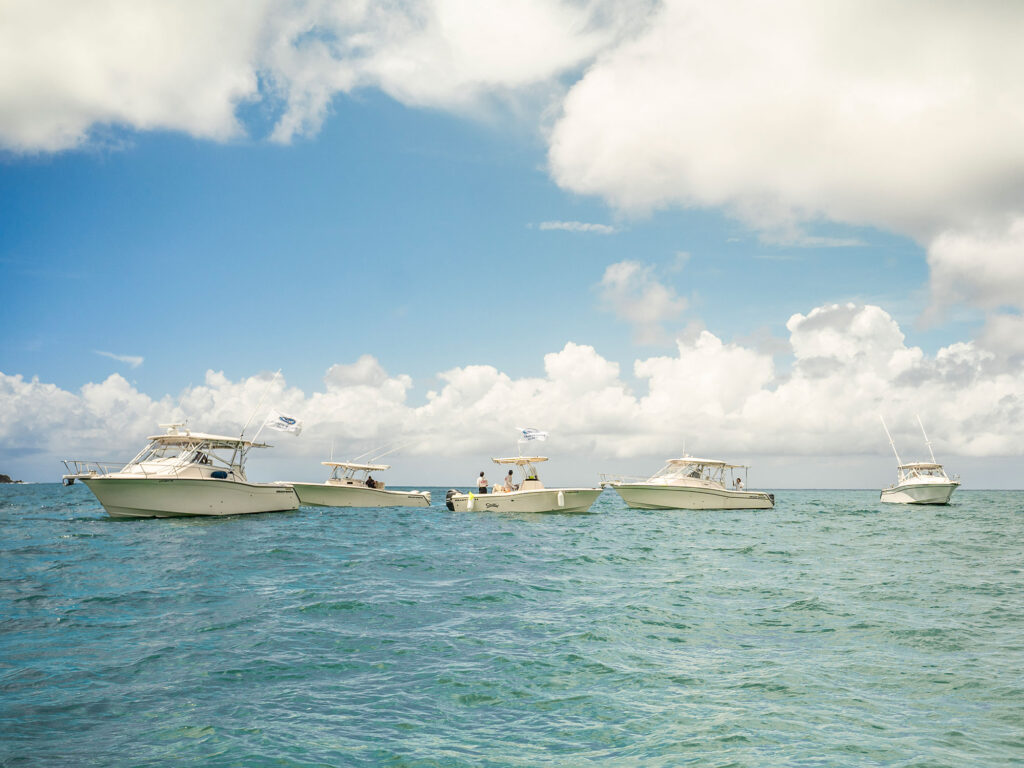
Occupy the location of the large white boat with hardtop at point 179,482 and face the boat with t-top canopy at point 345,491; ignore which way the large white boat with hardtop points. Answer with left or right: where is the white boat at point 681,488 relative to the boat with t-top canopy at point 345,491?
right

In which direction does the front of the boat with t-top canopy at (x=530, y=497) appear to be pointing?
to the viewer's right

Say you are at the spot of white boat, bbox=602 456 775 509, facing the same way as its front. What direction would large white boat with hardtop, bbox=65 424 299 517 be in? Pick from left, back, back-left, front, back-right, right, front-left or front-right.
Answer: front-left

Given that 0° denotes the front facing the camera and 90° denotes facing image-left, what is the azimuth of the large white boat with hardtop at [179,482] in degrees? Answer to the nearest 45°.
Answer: approximately 45°

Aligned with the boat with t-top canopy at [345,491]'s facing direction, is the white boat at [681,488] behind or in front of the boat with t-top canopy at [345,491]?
behind

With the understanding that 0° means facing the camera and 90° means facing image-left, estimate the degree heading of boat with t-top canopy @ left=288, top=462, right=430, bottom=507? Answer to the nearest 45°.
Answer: approximately 90°

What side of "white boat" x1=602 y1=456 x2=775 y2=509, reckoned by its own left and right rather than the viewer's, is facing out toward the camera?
left

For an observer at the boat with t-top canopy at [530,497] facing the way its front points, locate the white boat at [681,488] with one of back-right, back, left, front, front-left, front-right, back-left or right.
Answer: front-left

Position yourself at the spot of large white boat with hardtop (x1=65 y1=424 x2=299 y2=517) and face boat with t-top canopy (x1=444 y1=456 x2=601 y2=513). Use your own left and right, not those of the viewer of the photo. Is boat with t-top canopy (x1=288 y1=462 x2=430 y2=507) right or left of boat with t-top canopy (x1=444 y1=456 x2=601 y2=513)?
left
